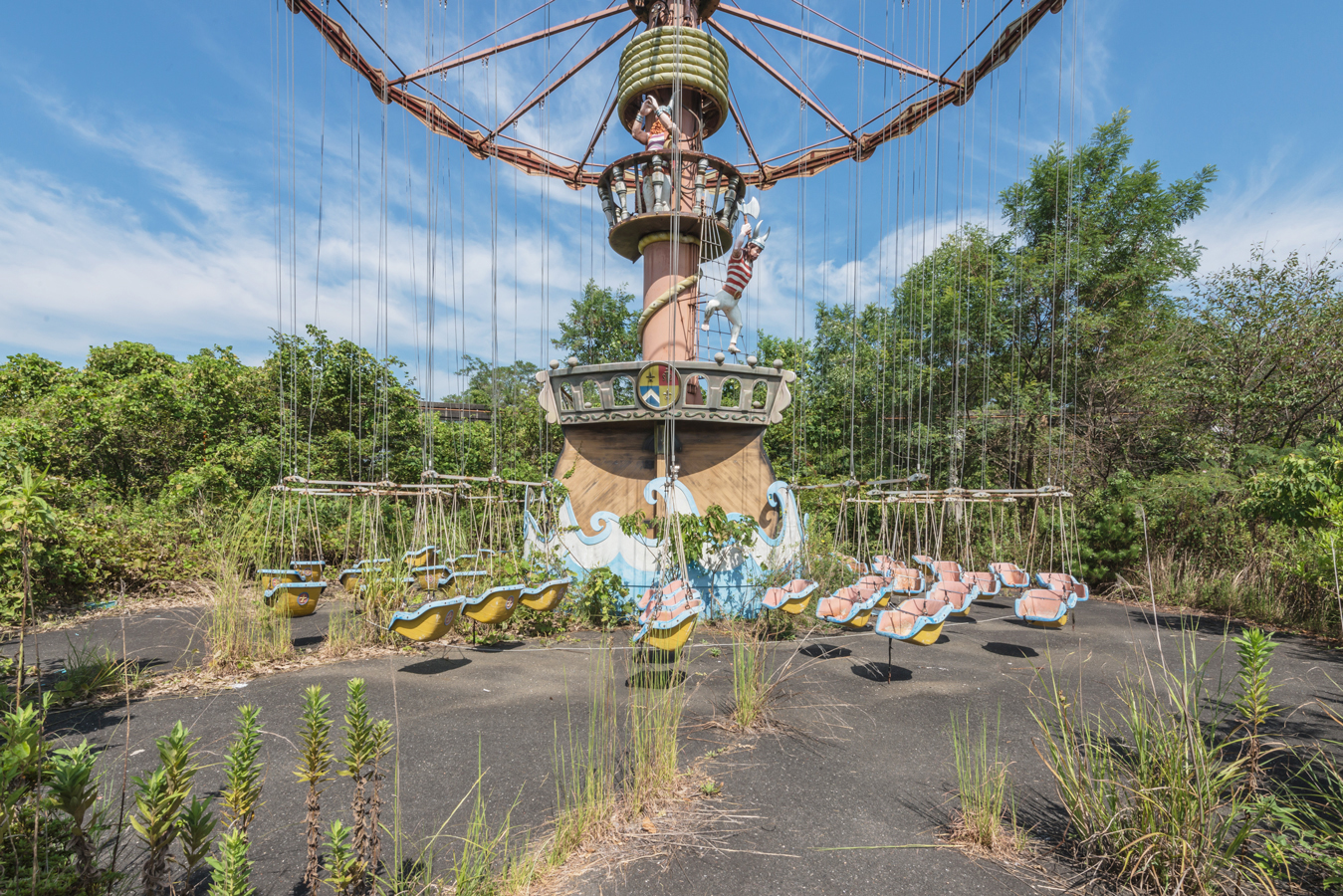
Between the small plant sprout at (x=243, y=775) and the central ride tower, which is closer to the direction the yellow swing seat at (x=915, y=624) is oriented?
the small plant sprout

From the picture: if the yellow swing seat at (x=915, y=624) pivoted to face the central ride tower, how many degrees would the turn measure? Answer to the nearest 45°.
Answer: approximately 90° to its right

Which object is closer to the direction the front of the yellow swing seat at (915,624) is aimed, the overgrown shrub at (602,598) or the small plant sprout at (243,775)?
the small plant sprout

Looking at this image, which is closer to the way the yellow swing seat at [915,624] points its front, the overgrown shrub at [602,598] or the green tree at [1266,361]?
the overgrown shrub

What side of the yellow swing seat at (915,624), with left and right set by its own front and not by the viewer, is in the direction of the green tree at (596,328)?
right

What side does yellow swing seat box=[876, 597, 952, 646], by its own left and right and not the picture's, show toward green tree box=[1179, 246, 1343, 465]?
back

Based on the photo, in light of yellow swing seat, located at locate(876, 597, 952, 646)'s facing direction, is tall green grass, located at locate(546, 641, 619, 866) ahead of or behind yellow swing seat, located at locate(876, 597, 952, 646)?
ahead

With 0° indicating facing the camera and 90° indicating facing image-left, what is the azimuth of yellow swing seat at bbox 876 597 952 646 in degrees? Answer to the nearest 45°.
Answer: approximately 45°

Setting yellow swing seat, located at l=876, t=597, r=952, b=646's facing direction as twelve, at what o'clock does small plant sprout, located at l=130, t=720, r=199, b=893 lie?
The small plant sprout is roughly at 11 o'clock from the yellow swing seat.

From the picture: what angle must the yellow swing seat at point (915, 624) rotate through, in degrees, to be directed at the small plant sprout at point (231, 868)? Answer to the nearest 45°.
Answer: approximately 45° to its left

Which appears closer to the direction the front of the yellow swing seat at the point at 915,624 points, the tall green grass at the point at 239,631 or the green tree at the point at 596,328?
the tall green grass

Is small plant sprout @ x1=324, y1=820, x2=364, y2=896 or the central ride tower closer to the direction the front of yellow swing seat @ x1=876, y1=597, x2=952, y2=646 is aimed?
the small plant sprout

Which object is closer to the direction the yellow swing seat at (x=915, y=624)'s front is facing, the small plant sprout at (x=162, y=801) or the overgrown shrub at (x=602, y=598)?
the small plant sprout
